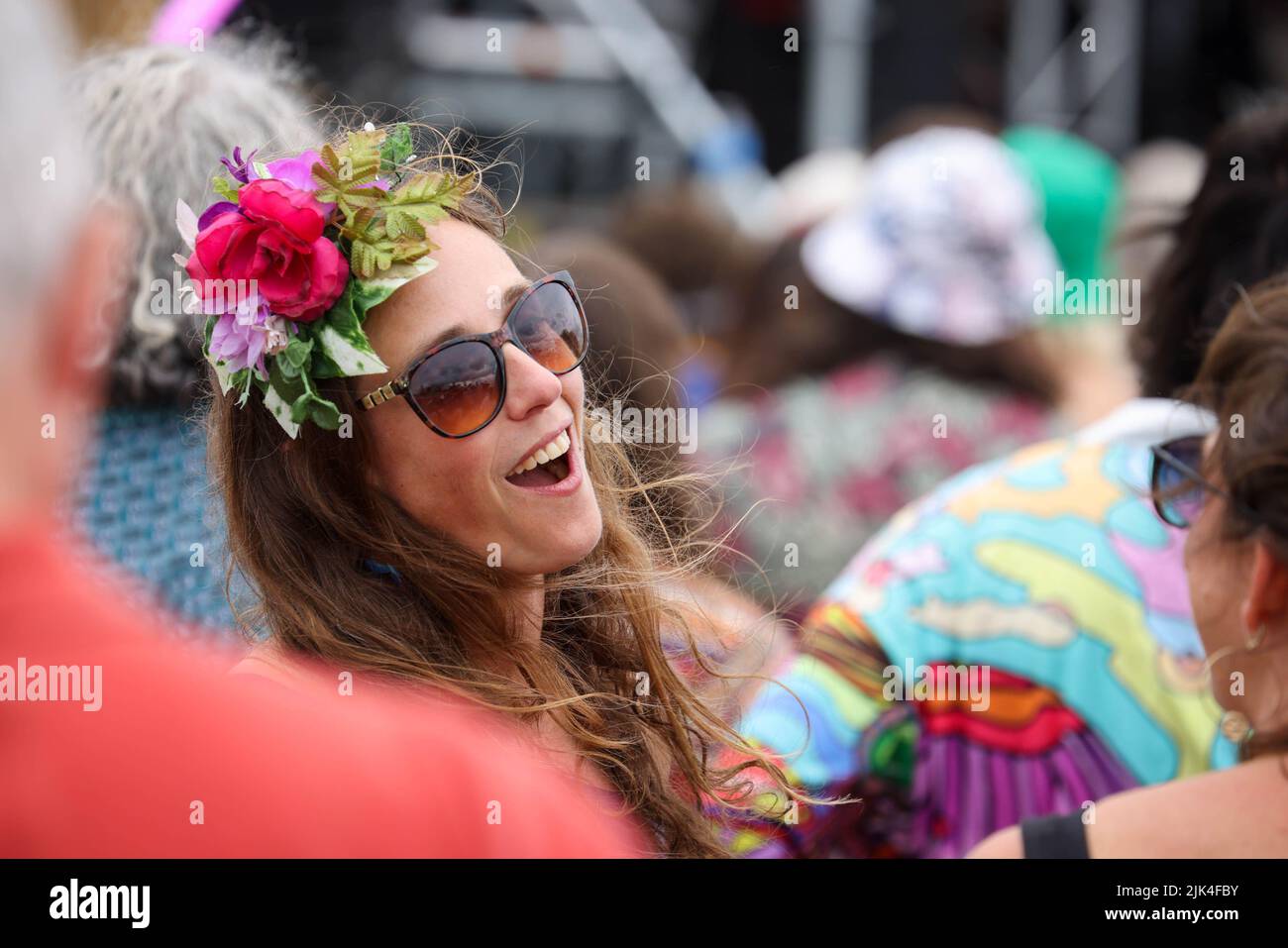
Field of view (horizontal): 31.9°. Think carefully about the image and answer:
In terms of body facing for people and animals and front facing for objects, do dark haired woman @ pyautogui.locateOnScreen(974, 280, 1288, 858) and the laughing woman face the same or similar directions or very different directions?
very different directions

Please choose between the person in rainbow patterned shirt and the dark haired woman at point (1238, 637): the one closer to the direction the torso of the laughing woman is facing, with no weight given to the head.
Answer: the dark haired woman

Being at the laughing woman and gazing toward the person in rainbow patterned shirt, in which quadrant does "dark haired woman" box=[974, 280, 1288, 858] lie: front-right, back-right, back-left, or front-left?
front-right

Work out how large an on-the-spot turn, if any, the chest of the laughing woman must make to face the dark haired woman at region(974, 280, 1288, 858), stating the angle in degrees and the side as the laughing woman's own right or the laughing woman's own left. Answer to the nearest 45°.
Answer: approximately 45° to the laughing woman's own left

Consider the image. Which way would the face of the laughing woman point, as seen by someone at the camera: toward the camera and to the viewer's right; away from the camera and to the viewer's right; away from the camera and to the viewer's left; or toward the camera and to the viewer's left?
toward the camera and to the viewer's right

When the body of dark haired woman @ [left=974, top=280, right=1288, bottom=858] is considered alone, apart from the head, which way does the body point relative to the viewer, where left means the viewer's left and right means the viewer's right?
facing away from the viewer and to the left of the viewer

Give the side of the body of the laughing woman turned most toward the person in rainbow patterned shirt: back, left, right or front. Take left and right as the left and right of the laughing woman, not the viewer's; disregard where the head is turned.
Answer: left

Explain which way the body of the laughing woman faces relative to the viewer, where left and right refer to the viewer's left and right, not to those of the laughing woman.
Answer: facing the viewer and to the right of the viewer

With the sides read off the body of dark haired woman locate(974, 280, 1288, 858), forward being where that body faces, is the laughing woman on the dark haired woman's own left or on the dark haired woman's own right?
on the dark haired woman's own left
